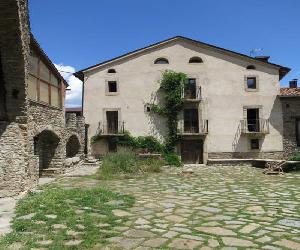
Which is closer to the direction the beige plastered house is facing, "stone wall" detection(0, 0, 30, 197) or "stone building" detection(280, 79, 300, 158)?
the stone wall

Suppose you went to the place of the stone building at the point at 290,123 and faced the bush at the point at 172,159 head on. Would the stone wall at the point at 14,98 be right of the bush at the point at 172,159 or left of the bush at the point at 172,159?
left

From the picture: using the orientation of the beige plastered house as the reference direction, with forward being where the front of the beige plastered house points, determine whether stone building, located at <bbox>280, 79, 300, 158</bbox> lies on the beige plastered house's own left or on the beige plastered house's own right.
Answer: on the beige plastered house's own left

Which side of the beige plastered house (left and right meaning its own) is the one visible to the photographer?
front

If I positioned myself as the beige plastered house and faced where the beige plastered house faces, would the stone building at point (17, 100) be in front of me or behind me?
in front

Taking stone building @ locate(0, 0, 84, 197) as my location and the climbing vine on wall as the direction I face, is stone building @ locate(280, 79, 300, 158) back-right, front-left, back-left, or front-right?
front-right
